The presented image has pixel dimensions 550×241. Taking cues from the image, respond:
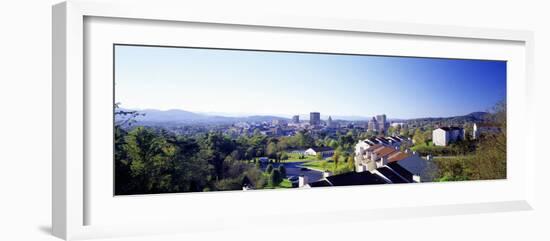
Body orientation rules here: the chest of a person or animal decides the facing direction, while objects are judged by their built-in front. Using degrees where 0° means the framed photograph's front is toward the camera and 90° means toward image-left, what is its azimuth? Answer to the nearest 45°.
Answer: approximately 315°
